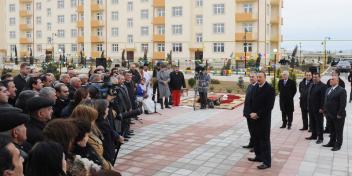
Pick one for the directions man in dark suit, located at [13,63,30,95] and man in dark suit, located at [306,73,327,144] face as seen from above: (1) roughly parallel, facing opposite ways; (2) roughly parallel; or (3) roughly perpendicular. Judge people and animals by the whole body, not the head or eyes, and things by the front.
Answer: roughly parallel, facing opposite ways

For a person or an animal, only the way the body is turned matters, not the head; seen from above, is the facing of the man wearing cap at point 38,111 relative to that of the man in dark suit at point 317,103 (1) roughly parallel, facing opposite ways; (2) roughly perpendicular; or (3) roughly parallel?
roughly parallel, facing opposite ways

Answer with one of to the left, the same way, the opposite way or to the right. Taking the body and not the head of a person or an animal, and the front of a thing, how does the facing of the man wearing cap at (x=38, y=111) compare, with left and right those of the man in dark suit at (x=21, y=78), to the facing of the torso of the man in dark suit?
the same way

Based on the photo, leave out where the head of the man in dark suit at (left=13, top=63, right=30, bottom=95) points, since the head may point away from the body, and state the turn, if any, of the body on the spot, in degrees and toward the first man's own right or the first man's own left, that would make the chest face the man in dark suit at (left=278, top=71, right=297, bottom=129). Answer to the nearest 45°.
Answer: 0° — they already face them

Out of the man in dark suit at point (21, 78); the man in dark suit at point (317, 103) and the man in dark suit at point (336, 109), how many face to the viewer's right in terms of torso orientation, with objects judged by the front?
1

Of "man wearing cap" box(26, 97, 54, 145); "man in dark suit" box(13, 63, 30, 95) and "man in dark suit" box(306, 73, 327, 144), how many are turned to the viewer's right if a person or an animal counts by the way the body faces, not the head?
2

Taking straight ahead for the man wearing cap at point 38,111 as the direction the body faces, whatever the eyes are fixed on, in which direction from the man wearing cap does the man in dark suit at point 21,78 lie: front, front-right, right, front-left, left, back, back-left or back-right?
left

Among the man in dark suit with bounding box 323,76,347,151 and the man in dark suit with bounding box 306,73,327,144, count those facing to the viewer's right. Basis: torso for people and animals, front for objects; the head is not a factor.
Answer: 0

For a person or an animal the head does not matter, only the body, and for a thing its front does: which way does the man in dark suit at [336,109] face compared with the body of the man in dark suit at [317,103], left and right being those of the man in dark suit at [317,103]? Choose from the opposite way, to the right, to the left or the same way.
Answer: the same way

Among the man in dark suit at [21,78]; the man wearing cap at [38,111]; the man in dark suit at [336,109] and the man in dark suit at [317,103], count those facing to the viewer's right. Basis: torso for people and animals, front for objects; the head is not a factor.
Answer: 2

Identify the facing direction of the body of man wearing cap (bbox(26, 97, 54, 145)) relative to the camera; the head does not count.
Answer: to the viewer's right

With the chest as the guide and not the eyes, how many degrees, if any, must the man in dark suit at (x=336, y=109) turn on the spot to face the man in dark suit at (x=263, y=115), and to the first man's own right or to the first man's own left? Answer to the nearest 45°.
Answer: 0° — they already face them

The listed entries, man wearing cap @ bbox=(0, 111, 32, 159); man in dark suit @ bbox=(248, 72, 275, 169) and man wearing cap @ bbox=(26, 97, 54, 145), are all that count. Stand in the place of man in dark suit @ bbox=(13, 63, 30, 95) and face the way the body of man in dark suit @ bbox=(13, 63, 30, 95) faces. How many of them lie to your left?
0

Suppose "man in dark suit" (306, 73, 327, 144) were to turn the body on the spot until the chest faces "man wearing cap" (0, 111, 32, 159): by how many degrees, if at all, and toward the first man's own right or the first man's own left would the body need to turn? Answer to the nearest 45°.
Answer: approximately 45° to the first man's own left

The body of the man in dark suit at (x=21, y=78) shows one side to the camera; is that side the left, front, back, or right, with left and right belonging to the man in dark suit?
right

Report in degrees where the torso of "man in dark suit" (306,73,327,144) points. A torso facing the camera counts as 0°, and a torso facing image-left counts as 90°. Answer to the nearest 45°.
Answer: approximately 45°
